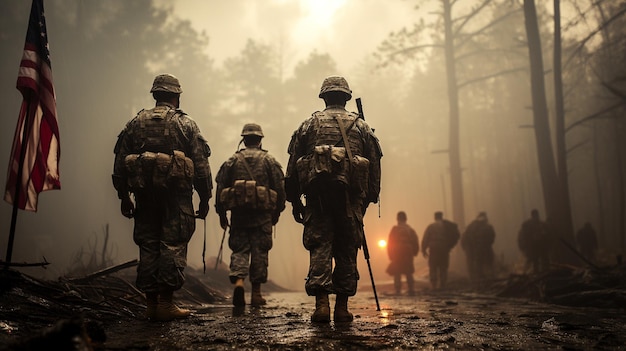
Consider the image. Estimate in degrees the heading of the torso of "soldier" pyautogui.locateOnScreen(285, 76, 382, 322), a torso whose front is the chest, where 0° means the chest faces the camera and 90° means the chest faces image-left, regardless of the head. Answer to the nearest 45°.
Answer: approximately 180°

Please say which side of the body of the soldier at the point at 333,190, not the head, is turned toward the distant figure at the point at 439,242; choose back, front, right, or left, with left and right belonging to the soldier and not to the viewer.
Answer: front

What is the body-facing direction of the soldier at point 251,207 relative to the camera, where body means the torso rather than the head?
away from the camera

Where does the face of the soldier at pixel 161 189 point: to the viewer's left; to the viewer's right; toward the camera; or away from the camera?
away from the camera

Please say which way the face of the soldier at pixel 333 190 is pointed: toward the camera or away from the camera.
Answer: away from the camera

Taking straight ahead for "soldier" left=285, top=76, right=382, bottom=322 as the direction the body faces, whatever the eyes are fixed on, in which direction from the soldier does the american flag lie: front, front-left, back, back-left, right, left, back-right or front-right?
left

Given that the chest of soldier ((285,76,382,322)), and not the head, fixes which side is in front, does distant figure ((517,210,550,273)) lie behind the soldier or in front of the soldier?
in front

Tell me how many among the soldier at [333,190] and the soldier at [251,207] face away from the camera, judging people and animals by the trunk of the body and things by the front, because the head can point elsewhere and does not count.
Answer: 2

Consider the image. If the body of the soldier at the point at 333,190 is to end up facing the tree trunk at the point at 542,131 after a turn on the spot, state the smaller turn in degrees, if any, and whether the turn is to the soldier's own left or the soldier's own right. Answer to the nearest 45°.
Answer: approximately 45° to the soldier's own right

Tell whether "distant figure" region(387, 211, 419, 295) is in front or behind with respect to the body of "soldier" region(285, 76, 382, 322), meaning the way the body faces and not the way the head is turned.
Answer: in front

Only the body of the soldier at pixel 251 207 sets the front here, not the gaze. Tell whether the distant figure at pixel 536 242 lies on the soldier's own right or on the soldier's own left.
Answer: on the soldier's own right

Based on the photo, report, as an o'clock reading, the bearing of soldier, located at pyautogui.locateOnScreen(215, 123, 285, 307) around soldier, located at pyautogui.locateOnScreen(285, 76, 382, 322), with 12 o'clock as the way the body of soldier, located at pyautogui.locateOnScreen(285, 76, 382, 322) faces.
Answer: soldier, located at pyautogui.locateOnScreen(215, 123, 285, 307) is roughly at 11 o'clock from soldier, located at pyautogui.locateOnScreen(285, 76, 382, 322).
